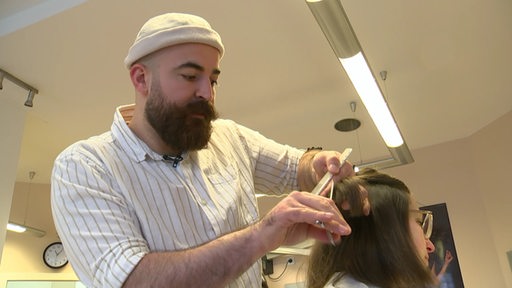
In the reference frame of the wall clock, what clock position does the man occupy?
The man is roughly at 12 o'clock from the wall clock.

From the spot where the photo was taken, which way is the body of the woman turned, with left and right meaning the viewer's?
facing to the right of the viewer

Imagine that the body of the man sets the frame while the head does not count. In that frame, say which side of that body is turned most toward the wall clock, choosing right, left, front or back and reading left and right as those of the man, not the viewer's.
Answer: back

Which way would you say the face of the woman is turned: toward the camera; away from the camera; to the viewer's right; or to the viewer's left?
to the viewer's right

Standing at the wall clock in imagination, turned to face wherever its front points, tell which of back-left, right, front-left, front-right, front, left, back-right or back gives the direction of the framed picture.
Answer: front-left

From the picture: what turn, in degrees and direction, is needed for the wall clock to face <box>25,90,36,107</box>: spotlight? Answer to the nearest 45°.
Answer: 0° — it already faces it

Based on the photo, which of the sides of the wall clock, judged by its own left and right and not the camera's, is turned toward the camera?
front

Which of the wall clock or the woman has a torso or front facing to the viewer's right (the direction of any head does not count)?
the woman

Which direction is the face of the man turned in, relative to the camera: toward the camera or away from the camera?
toward the camera

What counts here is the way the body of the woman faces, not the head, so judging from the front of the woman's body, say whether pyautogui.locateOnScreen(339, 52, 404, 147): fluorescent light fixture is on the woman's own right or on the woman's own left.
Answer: on the woman's own left

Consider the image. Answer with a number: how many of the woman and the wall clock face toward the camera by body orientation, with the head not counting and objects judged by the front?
1

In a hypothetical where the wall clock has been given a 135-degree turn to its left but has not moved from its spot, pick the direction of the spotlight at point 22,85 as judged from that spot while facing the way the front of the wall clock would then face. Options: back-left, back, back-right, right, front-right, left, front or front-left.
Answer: back-right

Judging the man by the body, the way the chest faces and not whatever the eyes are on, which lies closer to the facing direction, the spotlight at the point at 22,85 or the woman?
the woman

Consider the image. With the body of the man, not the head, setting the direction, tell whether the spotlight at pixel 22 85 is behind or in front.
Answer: behind

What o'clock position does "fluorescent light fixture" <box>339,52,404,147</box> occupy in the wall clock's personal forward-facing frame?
The fluorescent light fixture is roughly at 11 o'clock from the wall clock.
